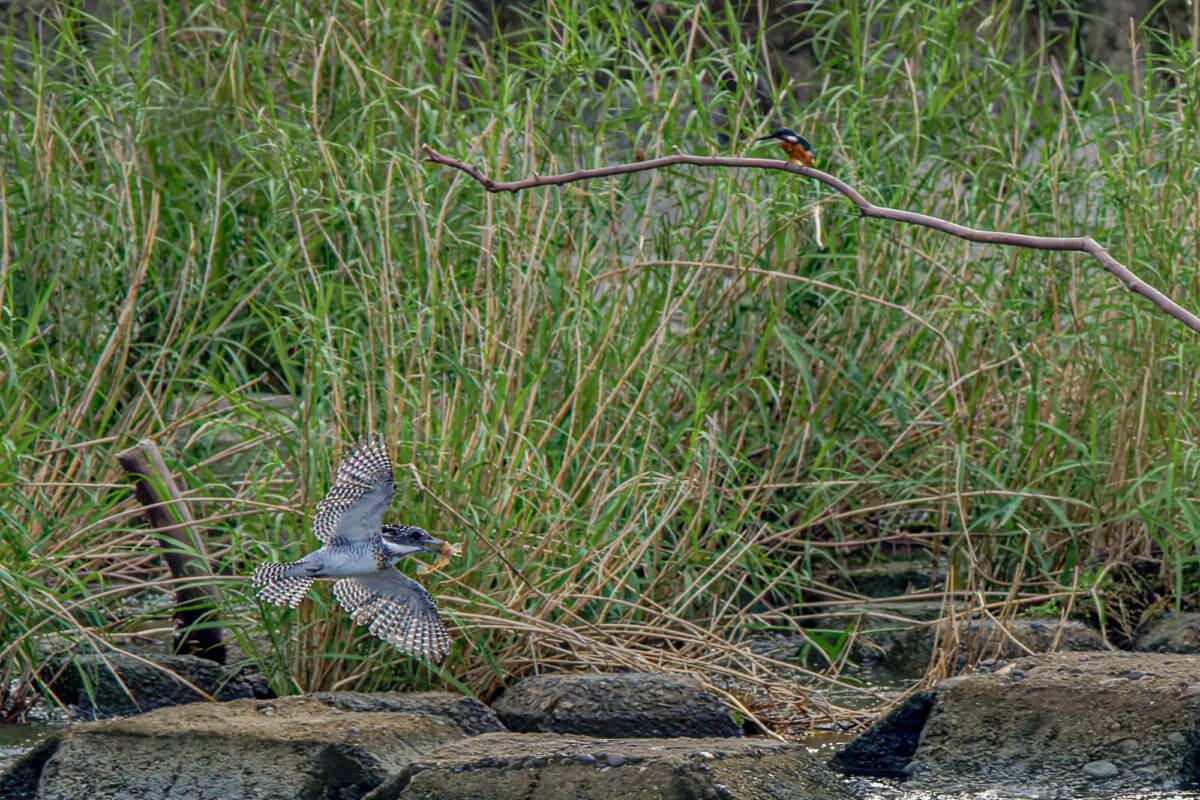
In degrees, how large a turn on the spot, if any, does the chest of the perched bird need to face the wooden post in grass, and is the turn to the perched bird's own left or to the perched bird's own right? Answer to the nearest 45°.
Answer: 0° — it already faces it

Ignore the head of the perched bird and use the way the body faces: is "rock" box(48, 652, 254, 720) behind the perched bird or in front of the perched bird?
in front

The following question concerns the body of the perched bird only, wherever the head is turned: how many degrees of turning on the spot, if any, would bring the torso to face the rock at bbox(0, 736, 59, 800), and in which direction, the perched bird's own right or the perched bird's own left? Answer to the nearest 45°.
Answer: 0° — it already faces it
